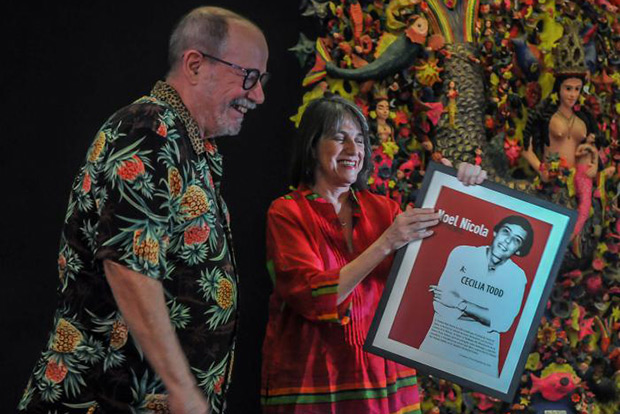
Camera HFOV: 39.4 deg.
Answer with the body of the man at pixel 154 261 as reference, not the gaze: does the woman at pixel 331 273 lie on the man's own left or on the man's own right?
on the man's own left

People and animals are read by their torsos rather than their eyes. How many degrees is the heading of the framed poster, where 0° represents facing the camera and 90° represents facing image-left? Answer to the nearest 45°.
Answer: approximately 0°

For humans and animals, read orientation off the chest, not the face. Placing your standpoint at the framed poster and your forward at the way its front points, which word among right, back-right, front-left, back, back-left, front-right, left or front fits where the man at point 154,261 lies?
front-right

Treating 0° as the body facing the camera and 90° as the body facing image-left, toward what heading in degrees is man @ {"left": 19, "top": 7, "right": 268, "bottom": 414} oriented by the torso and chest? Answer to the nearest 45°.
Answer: approximately 270°

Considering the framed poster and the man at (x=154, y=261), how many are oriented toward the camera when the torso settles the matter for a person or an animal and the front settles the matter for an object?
1

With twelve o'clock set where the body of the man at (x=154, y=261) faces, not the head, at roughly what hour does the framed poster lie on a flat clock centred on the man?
The framed poster is roughly at 11 o'clock from the man.
